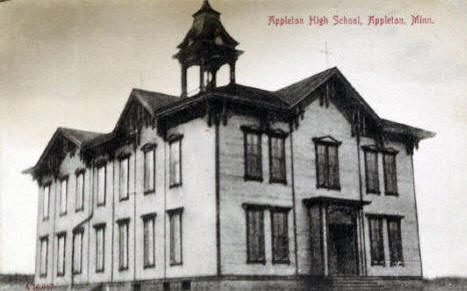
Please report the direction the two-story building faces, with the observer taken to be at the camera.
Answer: facing the viewer and to the right of the viewer
